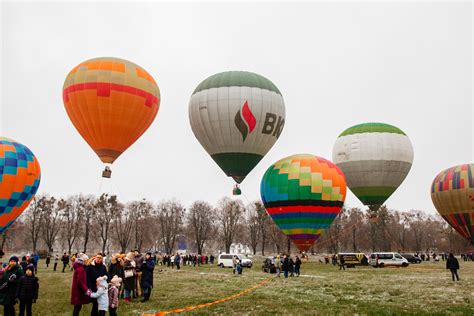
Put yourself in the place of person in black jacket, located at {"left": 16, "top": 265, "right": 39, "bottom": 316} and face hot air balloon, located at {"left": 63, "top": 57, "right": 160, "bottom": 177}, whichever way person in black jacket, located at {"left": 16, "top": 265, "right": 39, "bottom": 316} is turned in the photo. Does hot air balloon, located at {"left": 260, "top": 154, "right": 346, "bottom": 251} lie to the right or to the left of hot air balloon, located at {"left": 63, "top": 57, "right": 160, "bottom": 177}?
right

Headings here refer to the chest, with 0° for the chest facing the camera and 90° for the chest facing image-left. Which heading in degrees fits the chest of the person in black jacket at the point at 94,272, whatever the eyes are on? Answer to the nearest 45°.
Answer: approximately 315°

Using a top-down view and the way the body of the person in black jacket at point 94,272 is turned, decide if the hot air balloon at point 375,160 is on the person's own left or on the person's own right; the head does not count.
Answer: on the person's own left

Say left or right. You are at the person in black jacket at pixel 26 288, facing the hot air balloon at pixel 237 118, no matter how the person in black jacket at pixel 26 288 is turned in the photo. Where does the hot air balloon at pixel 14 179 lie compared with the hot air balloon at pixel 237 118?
left

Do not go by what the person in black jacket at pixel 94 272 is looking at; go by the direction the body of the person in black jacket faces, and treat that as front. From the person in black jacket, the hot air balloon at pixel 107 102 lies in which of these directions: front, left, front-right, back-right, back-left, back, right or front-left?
back-left

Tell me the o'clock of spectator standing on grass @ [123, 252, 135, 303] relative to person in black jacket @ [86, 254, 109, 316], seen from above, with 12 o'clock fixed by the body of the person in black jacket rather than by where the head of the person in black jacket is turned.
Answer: The spectator standing on grass is roughly at 8 o'clock from the person in black jacket.
